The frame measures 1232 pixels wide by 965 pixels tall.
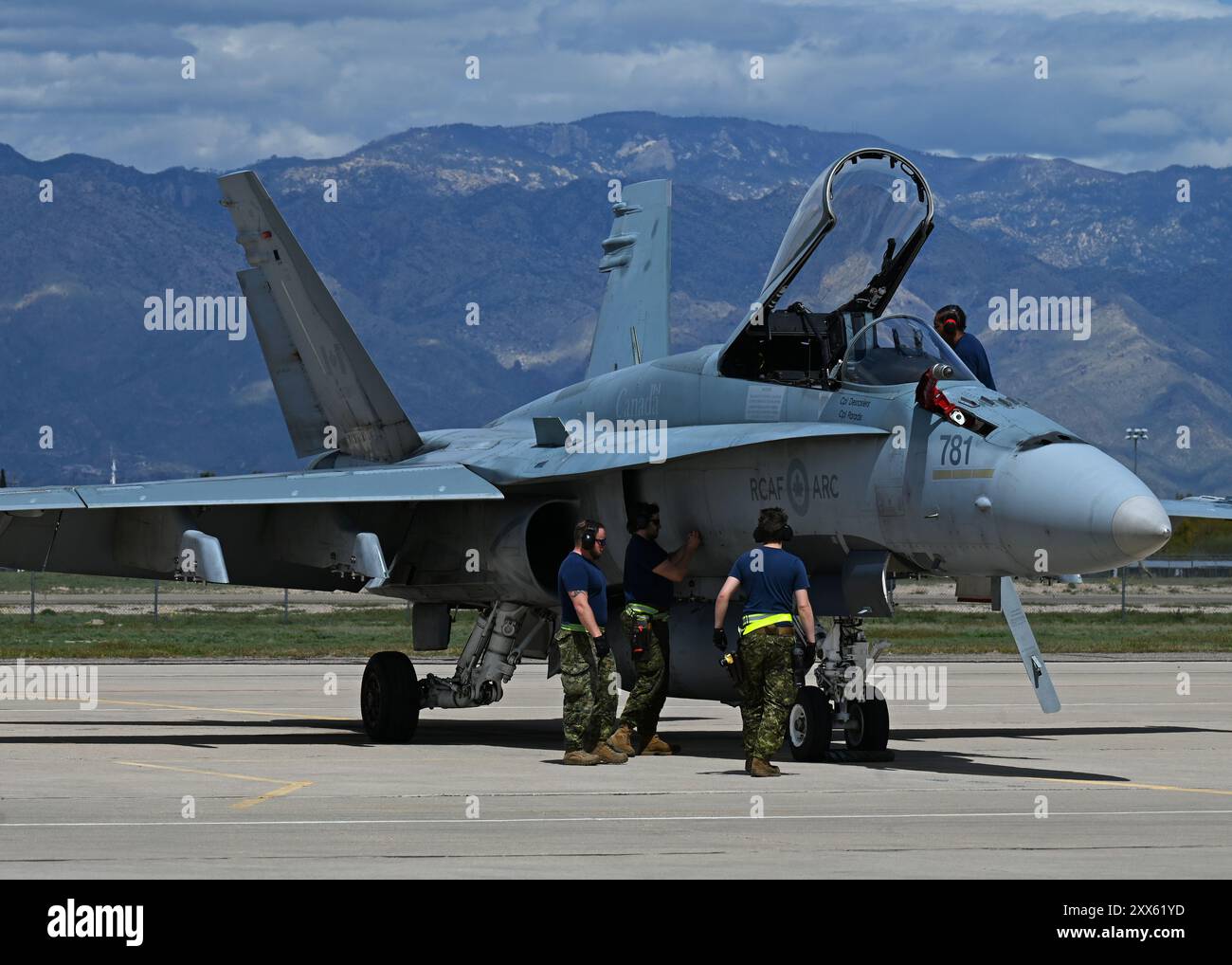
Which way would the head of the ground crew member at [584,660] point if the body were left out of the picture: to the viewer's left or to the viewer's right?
to the viewer's right

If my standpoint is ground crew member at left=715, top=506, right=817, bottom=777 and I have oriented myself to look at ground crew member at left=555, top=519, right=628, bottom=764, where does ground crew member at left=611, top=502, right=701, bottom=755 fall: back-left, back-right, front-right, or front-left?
front-right

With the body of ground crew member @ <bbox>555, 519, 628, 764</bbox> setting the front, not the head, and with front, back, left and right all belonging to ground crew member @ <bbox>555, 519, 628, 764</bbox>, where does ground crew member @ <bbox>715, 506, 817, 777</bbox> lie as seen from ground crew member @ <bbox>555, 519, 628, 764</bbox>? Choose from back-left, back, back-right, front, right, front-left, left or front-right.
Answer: front-right

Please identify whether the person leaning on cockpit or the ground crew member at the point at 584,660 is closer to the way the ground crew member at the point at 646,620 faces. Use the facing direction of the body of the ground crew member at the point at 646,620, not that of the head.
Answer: the person leaning on cockpit

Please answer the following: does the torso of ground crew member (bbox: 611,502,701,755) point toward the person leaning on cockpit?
yes

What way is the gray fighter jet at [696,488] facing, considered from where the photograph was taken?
facing the viewer and to the right of the viewer

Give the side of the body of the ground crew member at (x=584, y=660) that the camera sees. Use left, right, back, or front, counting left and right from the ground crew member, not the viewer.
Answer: right

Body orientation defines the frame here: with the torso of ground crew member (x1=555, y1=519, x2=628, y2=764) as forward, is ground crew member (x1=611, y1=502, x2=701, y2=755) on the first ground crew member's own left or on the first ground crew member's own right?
on the first ground crew member's own left

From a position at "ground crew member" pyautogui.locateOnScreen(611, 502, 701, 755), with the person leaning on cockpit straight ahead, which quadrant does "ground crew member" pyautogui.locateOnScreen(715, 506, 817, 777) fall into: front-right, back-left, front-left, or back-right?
front-right

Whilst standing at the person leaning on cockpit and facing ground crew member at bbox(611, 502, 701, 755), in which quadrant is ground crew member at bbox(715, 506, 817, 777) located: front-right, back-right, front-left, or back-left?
front-left

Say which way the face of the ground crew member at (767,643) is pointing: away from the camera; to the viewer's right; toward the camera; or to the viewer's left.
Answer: away from the camera
